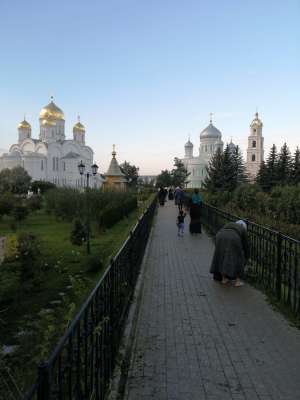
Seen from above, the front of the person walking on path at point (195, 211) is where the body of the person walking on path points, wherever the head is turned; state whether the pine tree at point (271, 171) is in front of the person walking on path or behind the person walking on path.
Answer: in front

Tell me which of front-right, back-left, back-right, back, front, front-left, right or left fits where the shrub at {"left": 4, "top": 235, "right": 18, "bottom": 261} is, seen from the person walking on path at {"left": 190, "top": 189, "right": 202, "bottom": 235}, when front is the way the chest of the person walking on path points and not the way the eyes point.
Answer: back-left

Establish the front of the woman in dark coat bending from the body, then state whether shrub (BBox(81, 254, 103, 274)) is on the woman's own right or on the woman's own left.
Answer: on the woman's own left

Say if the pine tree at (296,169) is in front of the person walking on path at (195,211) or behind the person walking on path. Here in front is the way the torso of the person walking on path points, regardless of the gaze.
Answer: in front

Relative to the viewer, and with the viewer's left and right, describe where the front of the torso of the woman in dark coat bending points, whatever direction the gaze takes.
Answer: facing away from the viewer and to the right of the viewer

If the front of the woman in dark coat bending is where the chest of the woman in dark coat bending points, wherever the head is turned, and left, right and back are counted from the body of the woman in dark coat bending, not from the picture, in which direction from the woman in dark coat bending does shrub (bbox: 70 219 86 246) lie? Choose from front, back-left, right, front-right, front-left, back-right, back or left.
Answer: left

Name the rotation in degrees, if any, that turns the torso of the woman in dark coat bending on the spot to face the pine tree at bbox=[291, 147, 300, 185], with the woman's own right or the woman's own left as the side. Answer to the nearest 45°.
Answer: approximately 45° to the woman's own left

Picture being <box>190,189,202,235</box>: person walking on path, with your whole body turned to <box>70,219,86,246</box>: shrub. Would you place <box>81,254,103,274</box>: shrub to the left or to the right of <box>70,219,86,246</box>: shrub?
left

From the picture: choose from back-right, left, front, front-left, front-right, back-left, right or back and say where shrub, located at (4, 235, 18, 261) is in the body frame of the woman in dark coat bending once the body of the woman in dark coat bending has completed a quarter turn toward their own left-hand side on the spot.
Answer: front-left

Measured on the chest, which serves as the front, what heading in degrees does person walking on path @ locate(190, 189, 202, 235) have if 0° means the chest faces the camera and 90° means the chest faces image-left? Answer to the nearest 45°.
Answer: approximately 180°

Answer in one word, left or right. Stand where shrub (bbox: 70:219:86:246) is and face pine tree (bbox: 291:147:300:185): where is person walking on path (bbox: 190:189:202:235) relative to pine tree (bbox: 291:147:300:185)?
right

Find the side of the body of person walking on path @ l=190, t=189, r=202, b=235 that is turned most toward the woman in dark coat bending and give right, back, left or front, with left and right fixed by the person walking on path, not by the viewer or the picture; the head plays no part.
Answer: back
